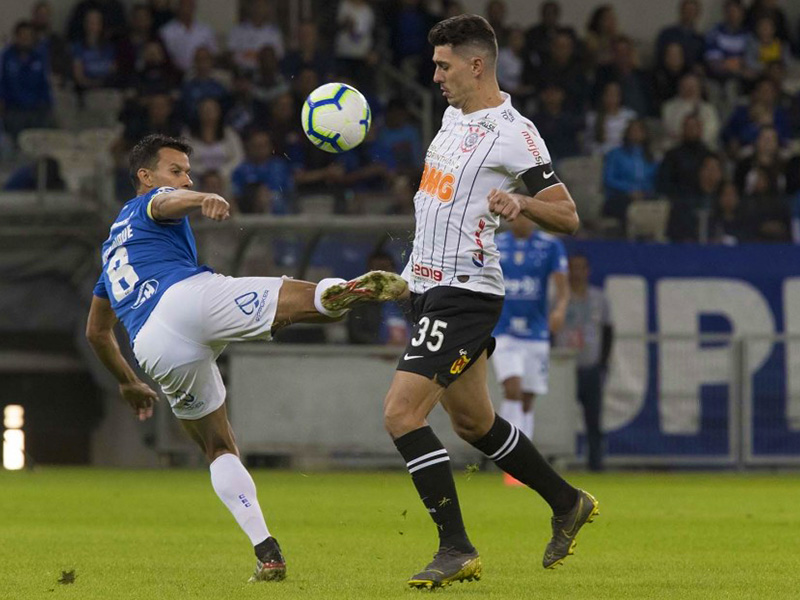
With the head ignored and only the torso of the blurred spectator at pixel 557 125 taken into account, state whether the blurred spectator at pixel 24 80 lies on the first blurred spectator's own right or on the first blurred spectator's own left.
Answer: on the first blurred spectator's own right

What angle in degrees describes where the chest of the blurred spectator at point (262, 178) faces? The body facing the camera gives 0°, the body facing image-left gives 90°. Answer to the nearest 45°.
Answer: approximately 0°

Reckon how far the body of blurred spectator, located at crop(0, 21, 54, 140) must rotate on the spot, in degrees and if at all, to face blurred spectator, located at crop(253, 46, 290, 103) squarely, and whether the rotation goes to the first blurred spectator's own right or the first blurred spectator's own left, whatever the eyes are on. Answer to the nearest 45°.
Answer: approximately 90° to the first blurred spectator's own left

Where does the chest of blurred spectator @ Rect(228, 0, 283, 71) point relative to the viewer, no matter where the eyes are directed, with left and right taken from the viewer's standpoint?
facing the viewer

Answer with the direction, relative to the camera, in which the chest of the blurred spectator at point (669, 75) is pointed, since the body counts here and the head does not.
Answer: toward the camera

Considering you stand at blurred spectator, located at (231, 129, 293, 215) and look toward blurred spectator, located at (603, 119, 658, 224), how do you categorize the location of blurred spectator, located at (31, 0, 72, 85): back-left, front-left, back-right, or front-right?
back-left

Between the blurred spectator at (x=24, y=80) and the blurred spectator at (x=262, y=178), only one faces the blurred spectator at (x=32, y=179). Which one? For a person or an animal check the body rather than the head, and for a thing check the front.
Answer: the blurred spectator at (x=24, y=80)

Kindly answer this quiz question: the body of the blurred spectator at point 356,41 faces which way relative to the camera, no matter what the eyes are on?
toward the camera

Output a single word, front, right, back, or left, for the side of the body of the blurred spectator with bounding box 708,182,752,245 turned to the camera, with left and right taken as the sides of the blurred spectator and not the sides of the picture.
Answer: front

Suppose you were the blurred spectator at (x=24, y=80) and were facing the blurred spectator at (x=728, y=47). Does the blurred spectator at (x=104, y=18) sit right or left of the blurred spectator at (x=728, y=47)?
left

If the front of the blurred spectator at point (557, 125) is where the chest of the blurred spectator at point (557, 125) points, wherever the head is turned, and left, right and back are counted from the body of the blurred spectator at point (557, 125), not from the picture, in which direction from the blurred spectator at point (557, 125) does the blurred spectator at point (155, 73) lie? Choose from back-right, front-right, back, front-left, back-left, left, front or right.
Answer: right

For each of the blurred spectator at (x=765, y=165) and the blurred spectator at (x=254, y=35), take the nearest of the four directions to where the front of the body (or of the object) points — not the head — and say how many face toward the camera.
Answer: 2

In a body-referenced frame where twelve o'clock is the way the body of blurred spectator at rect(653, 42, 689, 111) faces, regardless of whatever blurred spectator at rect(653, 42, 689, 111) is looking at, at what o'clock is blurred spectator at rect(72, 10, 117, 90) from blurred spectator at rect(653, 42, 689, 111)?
blurred spectator at rect(72, 10, 117, 90) is roughly at 2 o'clock from blurred spectator at rect(653, 42, 689, 111).
